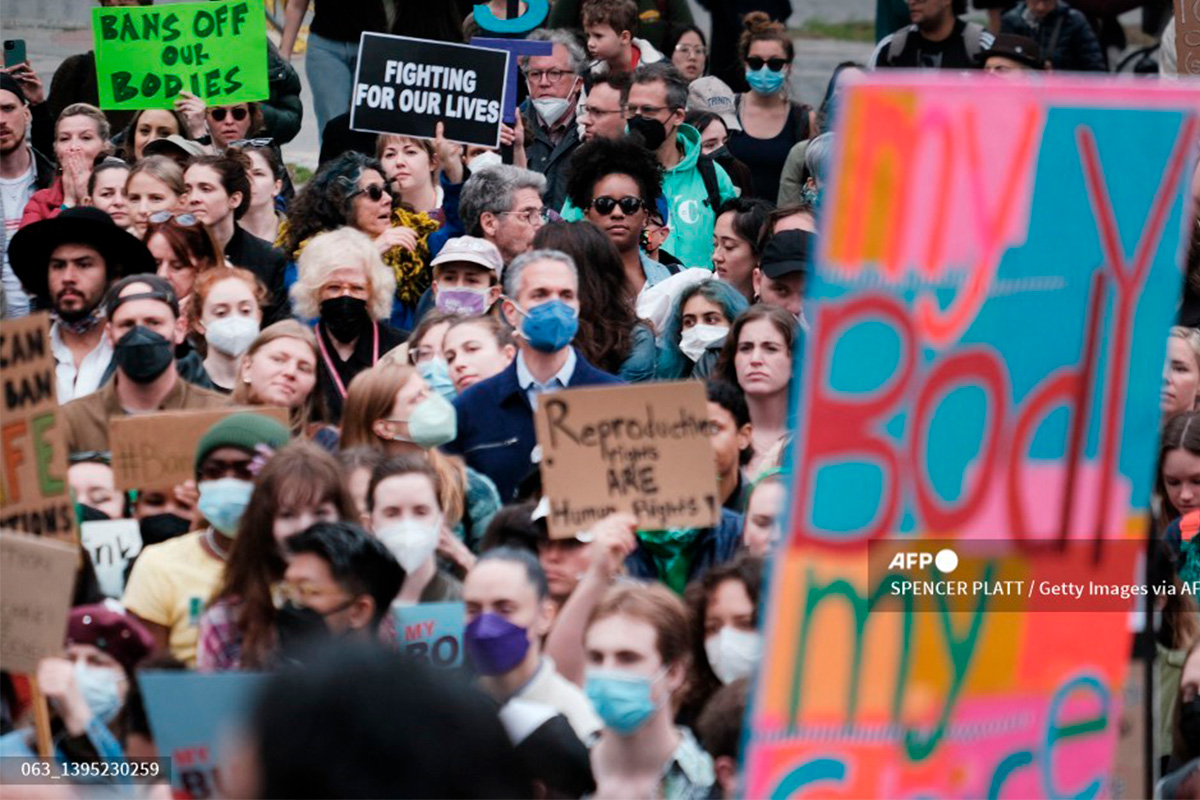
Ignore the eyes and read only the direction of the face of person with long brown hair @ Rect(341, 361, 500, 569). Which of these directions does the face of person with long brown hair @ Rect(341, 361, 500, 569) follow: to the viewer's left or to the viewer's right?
to the viewer's right

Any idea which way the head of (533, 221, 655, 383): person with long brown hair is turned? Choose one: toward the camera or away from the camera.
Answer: away from the camera

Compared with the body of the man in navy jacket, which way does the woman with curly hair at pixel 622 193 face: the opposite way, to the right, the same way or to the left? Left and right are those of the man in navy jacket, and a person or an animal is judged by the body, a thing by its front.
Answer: the same way

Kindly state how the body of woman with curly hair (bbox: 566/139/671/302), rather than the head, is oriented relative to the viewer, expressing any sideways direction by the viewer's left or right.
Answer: facing the viewer

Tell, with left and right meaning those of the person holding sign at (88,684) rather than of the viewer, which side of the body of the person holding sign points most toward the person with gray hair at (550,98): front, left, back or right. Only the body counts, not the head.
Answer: back

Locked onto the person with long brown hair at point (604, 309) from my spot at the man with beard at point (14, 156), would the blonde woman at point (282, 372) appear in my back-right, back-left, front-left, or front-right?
front-right

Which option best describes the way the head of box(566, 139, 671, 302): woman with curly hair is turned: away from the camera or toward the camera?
toward the camera

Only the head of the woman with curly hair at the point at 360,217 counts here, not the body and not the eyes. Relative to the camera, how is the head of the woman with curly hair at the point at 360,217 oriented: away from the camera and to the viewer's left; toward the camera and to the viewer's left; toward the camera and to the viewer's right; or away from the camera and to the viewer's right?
toward the camera and to the viewer's right

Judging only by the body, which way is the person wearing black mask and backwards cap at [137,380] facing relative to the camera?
toward the camera

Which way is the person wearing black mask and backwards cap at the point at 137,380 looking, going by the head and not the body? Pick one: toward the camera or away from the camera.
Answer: toward the camera

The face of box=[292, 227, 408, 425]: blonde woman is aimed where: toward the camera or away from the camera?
toward the camera

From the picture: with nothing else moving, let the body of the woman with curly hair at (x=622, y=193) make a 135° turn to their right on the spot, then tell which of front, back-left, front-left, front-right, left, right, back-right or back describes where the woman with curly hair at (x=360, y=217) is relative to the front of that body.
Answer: front-left

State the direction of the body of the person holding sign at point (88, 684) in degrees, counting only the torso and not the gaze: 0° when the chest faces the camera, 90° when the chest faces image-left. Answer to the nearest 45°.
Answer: approximately 45°

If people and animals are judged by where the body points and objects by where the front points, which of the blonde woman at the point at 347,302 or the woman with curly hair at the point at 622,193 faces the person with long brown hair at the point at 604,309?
the woman with curly hair
